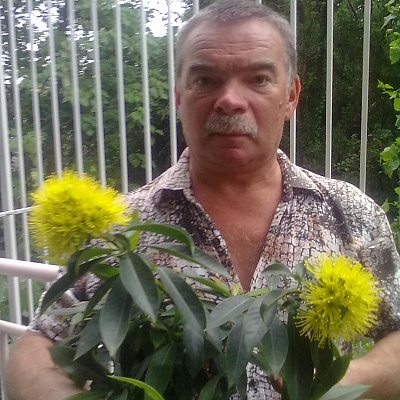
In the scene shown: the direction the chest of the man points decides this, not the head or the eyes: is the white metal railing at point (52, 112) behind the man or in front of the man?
behind

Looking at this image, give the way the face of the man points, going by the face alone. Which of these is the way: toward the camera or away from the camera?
toward the camera

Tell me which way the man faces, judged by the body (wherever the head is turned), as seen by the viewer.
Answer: toward the camera
